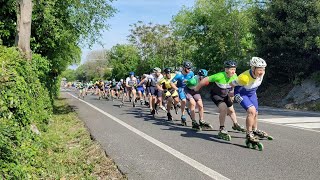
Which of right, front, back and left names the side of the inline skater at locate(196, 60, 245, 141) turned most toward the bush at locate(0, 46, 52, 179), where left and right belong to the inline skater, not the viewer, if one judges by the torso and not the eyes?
right

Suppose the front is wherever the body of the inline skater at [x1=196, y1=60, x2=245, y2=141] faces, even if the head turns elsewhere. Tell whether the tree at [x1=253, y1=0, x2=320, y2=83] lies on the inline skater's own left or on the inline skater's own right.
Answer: on the inline skater's own left

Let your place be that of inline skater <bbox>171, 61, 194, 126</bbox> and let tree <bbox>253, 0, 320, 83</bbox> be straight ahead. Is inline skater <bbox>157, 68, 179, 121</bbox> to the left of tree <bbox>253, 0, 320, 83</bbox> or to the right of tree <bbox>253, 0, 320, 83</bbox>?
left

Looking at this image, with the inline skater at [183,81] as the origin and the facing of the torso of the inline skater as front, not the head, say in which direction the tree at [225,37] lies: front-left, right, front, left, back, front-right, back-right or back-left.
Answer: back-left

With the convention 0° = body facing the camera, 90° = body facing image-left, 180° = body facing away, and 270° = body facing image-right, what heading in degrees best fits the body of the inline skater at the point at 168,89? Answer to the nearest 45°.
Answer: approximately 315°

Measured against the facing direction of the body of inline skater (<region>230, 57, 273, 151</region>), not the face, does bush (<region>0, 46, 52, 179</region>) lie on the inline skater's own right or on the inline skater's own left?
on the inline skater's own right

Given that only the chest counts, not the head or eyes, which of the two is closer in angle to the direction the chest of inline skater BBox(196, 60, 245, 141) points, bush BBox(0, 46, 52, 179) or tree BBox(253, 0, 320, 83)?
the bush

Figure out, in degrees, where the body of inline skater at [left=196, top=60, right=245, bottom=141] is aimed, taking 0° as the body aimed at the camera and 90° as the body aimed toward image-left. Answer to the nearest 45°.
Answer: approximately 315°

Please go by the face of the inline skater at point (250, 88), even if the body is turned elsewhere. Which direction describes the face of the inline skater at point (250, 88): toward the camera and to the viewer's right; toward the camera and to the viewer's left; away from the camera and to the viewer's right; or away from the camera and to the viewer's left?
toward the camera and to the viewer's right

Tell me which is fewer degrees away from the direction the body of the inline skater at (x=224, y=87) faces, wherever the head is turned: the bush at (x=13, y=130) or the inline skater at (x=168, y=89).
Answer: the bush
